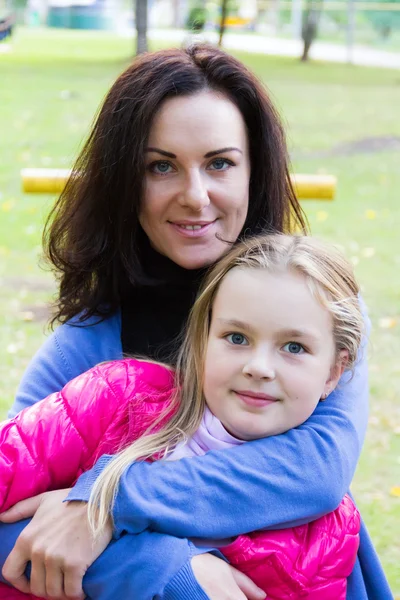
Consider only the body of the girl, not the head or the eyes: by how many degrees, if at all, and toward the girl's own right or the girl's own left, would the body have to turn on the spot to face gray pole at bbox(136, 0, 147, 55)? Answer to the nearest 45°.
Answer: approximately 180°

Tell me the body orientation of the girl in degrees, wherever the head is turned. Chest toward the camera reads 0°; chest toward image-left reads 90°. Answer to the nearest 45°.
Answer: approximately 0°

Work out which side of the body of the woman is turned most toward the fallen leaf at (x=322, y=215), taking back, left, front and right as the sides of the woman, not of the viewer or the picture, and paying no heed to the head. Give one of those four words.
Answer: back

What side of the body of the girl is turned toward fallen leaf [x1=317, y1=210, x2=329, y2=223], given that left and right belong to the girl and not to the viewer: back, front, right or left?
back

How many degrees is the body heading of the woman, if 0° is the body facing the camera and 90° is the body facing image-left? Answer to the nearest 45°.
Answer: approximately 0°

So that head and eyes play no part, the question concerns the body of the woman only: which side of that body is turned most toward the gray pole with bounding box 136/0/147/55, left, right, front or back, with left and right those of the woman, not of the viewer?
back
